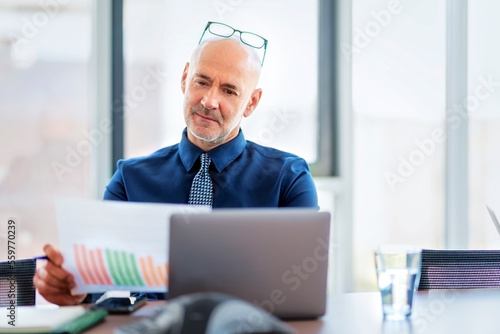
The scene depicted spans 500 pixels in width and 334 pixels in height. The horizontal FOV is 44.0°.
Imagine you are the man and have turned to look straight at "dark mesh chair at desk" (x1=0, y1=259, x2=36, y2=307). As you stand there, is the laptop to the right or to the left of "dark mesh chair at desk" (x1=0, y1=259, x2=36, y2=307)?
left

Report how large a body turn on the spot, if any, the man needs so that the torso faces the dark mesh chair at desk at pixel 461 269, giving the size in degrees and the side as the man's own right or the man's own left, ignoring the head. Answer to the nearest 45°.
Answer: approximately 45° to the man's own left

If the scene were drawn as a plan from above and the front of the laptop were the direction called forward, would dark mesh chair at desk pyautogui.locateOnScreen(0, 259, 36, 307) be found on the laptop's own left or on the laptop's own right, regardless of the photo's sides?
on the laptop's own left

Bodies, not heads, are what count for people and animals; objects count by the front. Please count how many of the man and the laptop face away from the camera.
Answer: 1

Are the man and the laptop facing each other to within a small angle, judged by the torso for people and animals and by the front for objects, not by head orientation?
yes

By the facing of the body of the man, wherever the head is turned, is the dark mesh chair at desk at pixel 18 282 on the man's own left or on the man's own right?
on the man's own right

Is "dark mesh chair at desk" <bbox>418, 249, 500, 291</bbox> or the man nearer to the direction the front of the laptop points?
the man

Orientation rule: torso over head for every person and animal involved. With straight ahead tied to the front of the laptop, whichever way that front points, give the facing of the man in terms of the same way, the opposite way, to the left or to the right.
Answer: the opposite way

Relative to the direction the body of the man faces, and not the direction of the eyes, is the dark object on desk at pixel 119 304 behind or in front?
in front

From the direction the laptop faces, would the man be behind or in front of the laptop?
in front

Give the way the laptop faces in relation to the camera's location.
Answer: facing away from the viewer

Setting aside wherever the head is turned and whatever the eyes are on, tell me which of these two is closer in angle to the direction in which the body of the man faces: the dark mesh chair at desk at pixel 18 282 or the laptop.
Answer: the laptop
